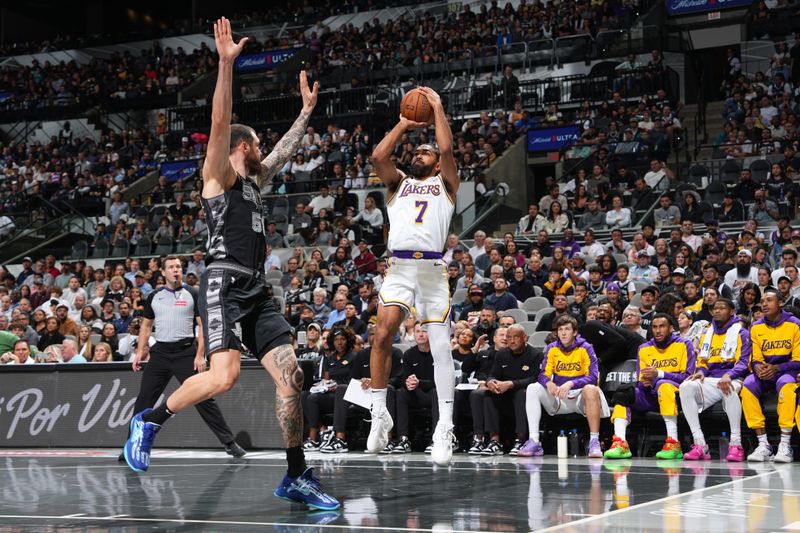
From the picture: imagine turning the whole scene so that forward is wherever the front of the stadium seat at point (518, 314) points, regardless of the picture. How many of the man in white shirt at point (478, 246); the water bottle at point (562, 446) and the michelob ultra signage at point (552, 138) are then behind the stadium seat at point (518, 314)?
2

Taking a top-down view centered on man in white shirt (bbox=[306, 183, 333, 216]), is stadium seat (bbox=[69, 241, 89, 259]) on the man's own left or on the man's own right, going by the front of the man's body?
on the man's own right

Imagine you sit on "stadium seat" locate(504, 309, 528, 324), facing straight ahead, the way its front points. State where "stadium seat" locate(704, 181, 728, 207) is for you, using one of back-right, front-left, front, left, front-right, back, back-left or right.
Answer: back-left

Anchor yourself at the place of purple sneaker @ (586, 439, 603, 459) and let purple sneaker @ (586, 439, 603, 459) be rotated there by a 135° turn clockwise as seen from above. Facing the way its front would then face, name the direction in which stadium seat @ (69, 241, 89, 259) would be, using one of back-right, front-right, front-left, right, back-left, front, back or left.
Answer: front

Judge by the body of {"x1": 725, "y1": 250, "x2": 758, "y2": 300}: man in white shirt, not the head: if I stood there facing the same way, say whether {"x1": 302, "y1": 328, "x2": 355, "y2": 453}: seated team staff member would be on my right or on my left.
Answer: on my right

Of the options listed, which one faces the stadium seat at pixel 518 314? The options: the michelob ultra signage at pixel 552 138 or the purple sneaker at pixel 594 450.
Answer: the michelob ultra signage

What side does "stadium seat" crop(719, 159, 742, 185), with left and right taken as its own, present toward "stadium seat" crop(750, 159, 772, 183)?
left

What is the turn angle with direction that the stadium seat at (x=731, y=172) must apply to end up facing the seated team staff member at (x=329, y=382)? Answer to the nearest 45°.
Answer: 0° — it already faces them

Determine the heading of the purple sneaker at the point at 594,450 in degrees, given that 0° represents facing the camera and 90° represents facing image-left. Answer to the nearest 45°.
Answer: approximately 0°

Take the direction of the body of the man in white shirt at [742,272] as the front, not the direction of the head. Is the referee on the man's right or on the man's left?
on the man's right

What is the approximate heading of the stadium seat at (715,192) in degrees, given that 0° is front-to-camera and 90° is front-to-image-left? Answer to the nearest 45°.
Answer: approximately 45°

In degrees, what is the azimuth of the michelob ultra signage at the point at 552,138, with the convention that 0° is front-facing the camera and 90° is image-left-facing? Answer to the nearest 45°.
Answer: approximately 0°
